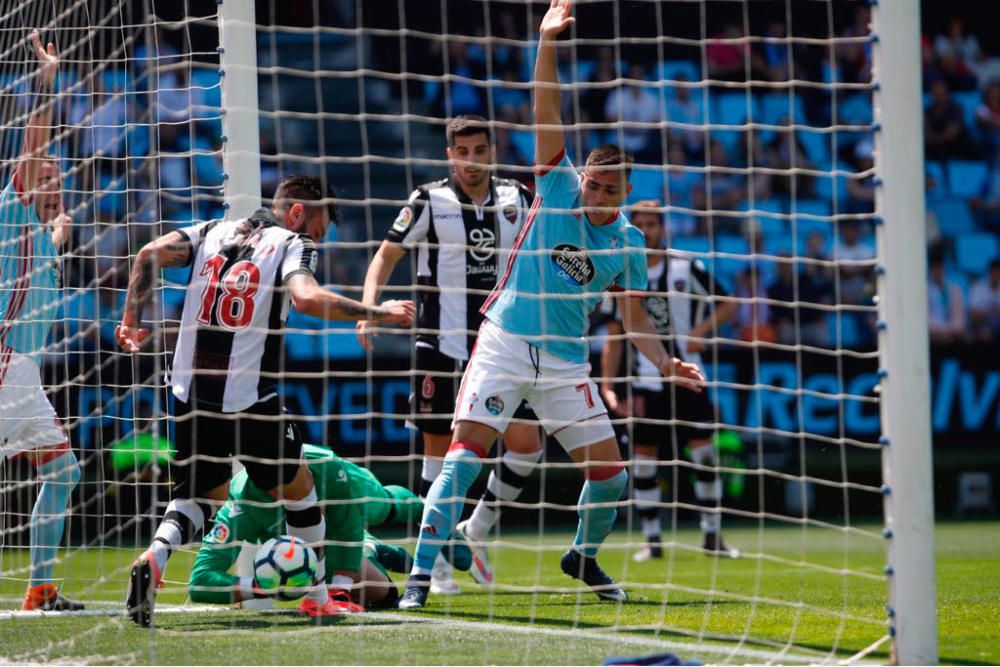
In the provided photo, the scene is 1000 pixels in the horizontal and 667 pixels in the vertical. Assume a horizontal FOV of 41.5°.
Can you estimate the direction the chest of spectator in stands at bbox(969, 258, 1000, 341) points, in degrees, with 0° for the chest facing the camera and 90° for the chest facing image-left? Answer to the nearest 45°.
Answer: approximately 0°

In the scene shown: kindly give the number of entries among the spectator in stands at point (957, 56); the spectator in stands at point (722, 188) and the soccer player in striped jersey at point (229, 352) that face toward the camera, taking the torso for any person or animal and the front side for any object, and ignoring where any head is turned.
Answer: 2

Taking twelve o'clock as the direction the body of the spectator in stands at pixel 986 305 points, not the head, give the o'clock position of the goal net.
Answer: The goal net is roughly at 1 o'clock from the spectator in stands.

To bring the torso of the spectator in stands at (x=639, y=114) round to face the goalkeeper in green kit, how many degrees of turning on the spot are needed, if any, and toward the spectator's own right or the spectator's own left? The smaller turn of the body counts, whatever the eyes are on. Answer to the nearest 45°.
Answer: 0° — they already face them

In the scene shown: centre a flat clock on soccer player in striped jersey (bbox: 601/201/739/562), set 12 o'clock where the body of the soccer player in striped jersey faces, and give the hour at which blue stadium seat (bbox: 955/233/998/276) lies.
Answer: The blue stadium seat is roughly at 7 o'clock from the soccer player in striped jersey.

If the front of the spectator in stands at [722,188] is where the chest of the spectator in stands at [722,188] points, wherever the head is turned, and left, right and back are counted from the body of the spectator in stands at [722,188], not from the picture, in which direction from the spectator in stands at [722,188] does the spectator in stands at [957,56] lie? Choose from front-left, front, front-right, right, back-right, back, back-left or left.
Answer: back-left

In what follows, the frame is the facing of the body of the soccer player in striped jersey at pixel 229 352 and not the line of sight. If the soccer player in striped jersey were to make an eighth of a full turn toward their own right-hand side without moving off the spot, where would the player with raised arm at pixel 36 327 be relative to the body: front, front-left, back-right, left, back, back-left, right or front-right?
back-left

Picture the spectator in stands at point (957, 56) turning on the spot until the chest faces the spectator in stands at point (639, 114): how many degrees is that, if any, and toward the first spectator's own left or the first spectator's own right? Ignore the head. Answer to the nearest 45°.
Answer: approximately 45° to the first spectator's own right
